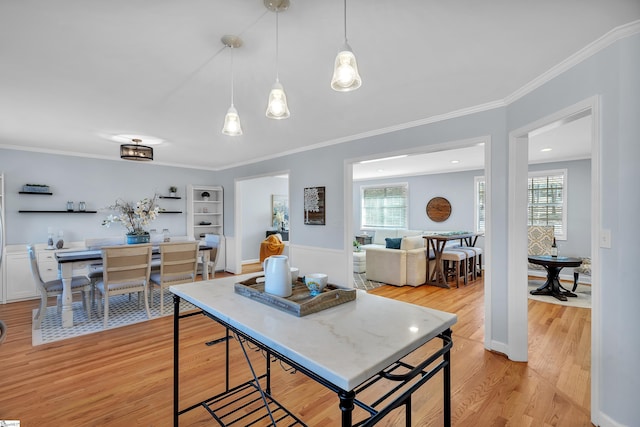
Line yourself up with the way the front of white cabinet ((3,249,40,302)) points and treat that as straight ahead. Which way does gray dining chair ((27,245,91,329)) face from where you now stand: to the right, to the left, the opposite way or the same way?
to the left

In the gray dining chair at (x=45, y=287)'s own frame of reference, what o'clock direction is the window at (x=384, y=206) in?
The window is roughly at 12 o'clock from the gray dining chair.

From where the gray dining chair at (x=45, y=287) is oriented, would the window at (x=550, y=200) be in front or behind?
in front

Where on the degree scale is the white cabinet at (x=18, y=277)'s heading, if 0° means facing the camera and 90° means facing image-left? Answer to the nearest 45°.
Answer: approximately 0°

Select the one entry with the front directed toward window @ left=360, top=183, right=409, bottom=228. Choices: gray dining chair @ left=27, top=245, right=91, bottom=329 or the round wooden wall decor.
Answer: the gray dining chair

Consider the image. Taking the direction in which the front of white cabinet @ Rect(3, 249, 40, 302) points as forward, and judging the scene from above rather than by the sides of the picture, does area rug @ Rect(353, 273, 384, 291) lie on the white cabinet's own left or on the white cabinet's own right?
on the white cabinet's own left

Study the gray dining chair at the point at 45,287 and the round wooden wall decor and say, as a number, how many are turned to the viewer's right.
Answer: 1

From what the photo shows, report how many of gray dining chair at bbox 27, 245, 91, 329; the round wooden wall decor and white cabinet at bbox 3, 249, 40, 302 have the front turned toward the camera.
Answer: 2

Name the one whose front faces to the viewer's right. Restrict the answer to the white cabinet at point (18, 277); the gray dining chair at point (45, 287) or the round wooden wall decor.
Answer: the gray dining chair

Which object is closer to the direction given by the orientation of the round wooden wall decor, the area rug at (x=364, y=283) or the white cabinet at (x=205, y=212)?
the area rug

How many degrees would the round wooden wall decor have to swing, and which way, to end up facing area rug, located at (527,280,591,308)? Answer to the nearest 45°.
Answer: approximately 45° to its left

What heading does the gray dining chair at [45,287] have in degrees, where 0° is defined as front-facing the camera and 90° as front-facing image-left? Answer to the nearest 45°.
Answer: approximately 270°

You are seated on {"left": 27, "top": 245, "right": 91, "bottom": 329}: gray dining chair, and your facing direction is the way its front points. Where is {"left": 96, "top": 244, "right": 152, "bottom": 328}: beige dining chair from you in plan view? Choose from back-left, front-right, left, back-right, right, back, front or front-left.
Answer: front-right
